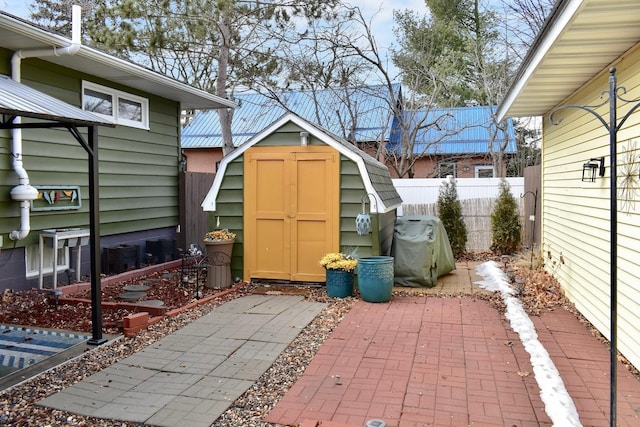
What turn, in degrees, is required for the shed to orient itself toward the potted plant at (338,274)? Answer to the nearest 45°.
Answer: approximately 45° to its left

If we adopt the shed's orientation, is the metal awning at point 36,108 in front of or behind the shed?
in front

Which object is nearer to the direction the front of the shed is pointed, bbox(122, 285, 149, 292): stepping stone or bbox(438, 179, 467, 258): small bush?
the stepping stone

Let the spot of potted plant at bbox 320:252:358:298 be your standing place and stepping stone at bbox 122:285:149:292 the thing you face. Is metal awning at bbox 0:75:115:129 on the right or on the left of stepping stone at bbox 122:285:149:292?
left

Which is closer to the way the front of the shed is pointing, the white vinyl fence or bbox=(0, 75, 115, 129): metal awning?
the metal awning

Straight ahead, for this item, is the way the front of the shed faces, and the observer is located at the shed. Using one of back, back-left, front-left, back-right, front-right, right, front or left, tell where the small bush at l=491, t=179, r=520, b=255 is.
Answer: back-left

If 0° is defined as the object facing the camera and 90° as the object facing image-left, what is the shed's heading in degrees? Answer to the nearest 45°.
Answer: approximately 0°

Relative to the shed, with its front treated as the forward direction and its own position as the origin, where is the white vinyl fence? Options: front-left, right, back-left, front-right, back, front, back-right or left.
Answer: back-left

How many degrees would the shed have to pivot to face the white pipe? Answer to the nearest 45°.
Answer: approximately 45° to its right

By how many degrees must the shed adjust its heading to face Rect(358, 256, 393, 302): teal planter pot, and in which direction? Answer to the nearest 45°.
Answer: approximately 45° to its left

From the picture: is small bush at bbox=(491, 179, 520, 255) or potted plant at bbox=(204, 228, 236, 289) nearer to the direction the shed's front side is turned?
the potted plant

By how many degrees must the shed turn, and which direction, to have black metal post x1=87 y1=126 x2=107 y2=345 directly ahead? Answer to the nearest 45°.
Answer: approximately 45° to its right
